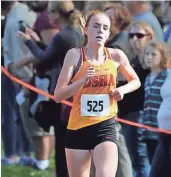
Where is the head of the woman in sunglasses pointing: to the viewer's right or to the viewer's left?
to the viewer's left

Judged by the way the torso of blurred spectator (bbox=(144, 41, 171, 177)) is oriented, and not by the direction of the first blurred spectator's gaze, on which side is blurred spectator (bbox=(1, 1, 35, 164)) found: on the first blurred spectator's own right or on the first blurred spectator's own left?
on the first blurred spectator's own right

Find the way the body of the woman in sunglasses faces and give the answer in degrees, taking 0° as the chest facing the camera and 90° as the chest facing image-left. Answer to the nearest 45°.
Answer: approximately 45°

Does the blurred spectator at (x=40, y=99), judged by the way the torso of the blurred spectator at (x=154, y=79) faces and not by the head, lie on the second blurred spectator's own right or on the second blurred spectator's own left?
on the second blurred spectator's own right
